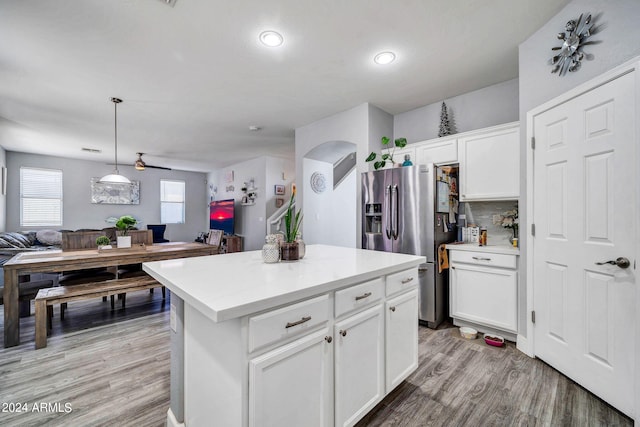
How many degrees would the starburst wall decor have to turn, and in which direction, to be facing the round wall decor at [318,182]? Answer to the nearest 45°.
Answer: approximately 45° to its right

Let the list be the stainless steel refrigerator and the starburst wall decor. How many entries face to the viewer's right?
0

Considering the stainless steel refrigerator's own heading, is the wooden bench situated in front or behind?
in front

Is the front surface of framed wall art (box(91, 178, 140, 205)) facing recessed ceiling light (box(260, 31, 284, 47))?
yes

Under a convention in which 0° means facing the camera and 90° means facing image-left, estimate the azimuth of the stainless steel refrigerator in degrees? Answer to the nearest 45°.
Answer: approximately 45°

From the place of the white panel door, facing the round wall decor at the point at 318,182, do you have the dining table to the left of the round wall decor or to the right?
left

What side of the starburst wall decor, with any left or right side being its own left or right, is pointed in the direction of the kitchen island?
front

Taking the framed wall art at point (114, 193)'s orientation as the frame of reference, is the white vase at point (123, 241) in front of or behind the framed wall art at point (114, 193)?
in front

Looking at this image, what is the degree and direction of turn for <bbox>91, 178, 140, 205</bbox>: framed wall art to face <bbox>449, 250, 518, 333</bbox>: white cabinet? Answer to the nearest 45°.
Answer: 0° — it already faces it

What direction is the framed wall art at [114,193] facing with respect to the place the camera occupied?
facing the viewer

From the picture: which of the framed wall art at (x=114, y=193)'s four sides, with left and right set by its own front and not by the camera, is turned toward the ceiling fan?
front

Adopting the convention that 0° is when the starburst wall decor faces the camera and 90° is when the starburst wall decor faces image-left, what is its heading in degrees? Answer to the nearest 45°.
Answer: approximately 45°
